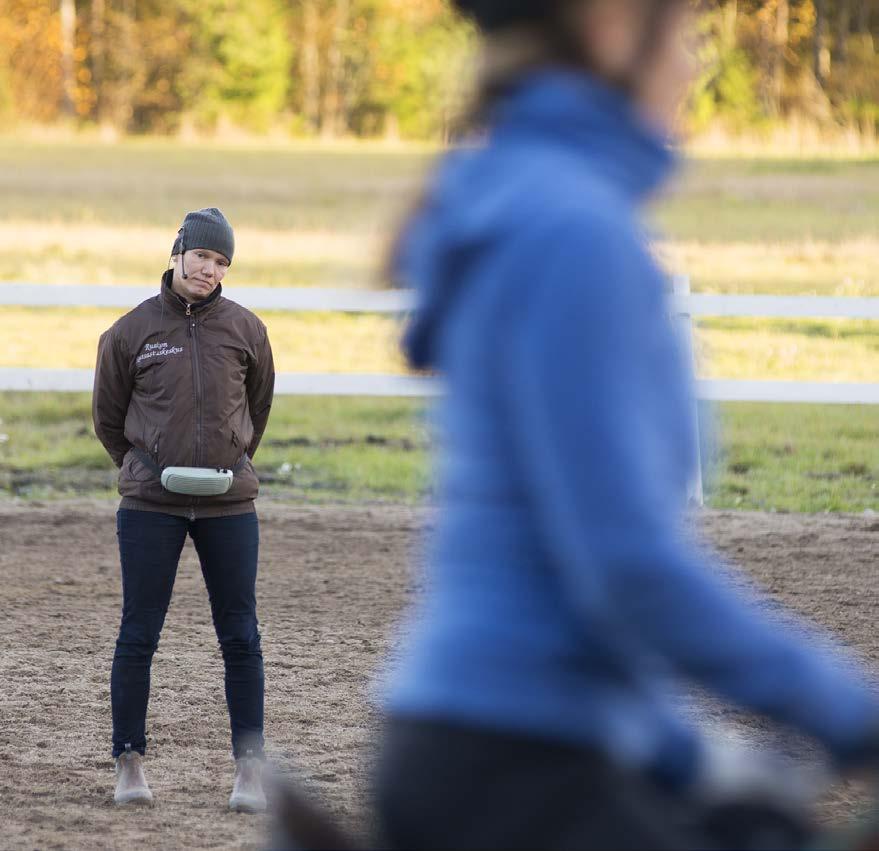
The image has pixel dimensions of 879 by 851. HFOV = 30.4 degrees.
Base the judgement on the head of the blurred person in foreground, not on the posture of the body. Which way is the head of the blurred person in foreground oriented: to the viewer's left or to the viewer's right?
to the viewer's right

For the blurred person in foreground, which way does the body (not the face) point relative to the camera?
to the viewer's right

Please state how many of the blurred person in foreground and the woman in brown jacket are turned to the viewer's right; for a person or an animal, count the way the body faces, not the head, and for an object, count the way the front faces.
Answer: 1

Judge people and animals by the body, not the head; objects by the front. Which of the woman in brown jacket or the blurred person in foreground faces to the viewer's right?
the blurred person in foreground

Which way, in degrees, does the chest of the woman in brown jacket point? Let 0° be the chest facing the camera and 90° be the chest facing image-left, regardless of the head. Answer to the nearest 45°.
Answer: approximately 0°

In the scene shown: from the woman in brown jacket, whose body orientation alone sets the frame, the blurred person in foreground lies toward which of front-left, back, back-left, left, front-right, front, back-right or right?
front

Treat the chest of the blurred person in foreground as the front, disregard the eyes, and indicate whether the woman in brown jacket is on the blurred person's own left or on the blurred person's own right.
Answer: on the blurred person's own left

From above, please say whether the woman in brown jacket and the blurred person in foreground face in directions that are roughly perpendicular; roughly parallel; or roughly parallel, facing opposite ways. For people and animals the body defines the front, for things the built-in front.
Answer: roughly perpendicular
